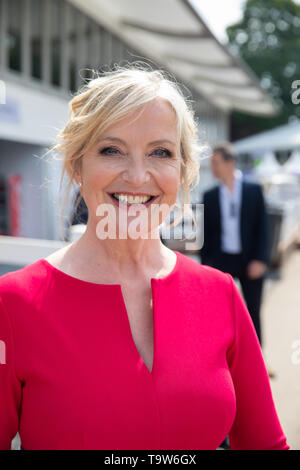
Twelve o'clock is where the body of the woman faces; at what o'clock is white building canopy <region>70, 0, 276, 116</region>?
The white building canopy is roughly at 6 o'clock from the woman.

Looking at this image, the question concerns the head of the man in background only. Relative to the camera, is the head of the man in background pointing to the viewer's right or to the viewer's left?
to the viewer's left

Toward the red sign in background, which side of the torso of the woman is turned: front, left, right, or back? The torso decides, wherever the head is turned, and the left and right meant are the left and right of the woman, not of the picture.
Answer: back

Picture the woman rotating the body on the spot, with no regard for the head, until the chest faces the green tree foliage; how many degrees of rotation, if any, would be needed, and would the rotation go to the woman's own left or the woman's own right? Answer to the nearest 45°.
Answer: approximately 180°

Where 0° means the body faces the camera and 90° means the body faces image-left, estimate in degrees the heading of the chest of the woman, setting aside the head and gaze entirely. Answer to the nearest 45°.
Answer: approximately 0°
